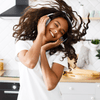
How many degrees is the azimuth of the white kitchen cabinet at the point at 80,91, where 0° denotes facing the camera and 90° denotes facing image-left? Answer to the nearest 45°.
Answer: approximately 0°

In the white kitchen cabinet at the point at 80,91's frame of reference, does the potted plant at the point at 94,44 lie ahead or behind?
behind

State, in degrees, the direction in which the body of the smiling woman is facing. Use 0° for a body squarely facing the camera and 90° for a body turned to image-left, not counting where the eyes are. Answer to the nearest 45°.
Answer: approximately 0°

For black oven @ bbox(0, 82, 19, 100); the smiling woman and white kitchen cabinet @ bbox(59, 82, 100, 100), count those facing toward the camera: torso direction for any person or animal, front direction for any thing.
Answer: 3

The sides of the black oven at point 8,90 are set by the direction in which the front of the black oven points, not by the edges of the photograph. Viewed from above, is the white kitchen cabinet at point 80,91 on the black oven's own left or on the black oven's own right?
on the black oven's own left
